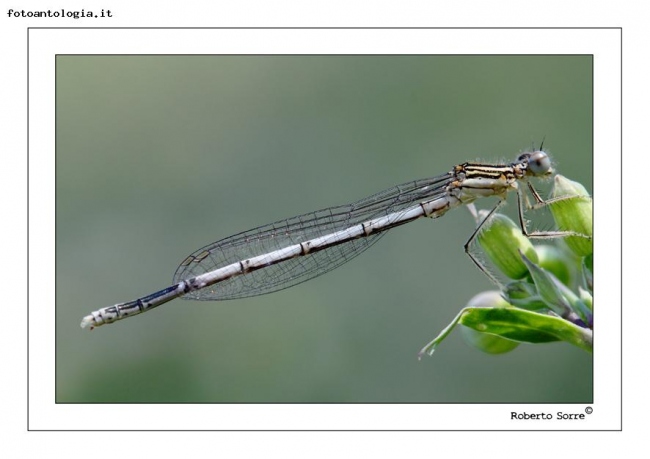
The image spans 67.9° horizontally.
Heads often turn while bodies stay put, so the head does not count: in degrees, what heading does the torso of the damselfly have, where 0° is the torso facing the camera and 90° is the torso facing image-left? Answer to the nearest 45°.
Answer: approximately 270°
